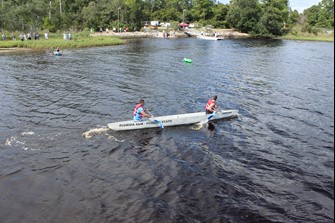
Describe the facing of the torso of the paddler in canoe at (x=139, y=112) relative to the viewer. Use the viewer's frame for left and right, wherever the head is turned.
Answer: facing to the right of the viewer
